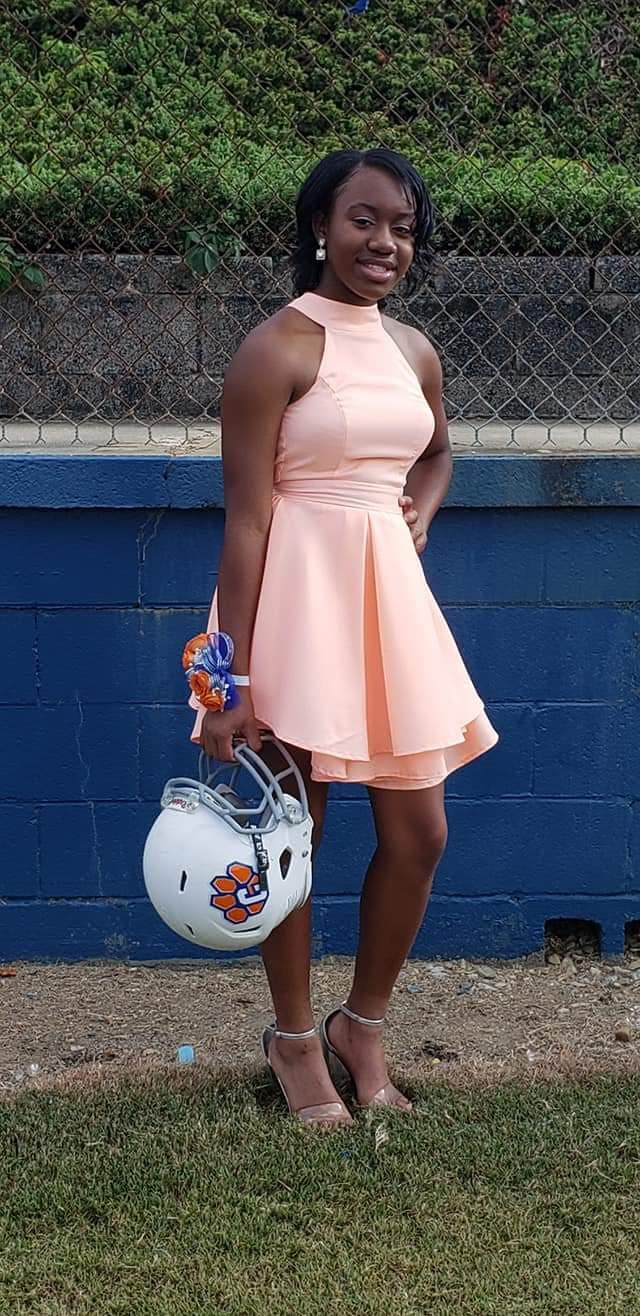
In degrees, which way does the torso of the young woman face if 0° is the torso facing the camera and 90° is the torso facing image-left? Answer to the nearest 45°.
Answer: approximately 315°
